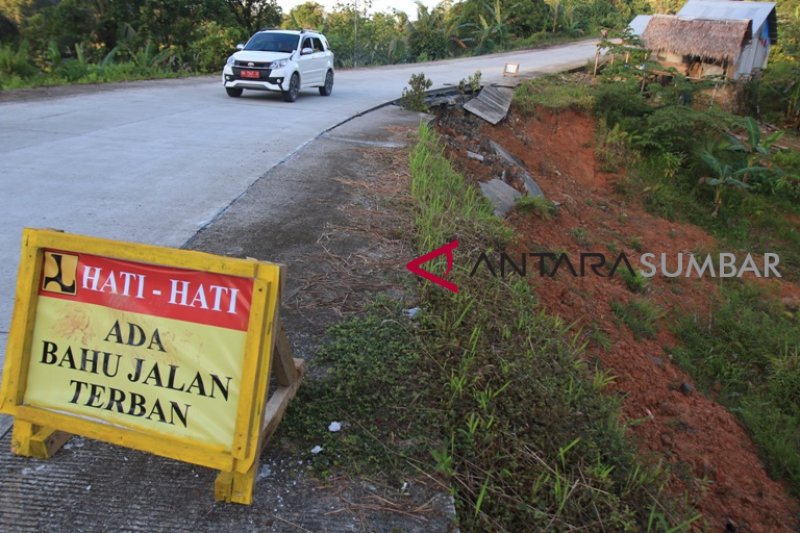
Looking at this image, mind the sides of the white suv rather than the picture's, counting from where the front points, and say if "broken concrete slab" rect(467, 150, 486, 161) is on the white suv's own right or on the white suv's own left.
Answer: on the white suv's own left

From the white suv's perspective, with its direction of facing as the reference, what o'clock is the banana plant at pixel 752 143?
The banana plant is roughly at 8 o'clock from the white suv.

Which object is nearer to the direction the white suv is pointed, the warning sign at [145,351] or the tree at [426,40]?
the warning sign

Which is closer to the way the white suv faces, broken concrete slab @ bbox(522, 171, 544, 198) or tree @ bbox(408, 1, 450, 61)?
the broken concrete slab

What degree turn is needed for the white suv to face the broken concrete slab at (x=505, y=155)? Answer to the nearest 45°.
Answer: approximately 90° to its left

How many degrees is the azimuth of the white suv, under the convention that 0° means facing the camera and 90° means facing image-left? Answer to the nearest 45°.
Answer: approximately 45°

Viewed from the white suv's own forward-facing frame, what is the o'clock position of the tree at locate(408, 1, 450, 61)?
The tree is roughly at 5 o'clock from the white suv.

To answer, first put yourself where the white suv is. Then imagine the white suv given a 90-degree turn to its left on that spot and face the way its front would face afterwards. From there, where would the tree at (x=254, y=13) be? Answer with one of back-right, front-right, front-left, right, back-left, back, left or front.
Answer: back-left

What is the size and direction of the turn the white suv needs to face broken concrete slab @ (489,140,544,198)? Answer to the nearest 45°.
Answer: approximately 90° to its left

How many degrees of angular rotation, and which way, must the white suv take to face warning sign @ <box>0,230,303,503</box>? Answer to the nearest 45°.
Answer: approximately 45° to its left

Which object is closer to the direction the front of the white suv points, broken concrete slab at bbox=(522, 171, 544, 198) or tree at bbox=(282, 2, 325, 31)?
the broken concrete slab

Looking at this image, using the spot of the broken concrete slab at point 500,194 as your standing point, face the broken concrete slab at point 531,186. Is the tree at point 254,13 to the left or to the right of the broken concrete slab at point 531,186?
left
